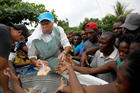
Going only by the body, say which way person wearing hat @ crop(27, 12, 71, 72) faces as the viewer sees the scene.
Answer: toward the camera

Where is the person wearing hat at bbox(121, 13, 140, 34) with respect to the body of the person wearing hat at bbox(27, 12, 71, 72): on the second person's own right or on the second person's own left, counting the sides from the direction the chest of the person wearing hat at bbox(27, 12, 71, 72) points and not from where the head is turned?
on the second person's own left

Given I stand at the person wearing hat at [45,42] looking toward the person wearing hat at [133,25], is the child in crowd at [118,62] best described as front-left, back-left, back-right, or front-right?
front-right

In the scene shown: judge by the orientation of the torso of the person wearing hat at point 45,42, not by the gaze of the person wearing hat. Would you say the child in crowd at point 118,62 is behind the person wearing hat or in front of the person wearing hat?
in front

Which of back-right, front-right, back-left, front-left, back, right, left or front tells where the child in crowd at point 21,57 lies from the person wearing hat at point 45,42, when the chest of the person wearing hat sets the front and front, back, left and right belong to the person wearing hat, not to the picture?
back-right
